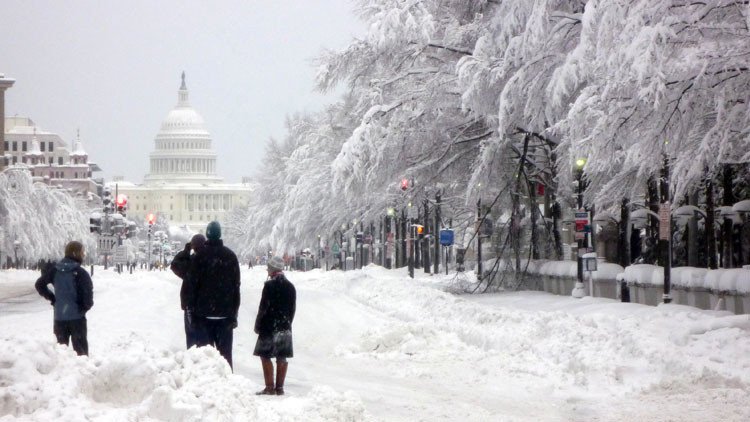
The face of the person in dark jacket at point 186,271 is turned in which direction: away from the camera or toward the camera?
away from the camera

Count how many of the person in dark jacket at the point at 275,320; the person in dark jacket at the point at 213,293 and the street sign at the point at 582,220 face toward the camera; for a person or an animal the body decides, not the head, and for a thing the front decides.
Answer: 1

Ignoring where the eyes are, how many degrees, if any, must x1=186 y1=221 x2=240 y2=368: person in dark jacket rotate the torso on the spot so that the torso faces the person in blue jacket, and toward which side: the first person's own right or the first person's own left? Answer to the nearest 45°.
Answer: approximately 90° to the first person's own left

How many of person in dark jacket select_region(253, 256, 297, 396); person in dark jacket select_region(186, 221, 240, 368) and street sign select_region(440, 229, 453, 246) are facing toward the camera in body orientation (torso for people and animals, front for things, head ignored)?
1

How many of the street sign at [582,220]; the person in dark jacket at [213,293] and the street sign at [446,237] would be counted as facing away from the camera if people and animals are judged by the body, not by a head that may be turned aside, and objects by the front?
1

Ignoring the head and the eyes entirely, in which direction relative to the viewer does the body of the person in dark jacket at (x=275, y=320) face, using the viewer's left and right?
facing away from the viewer and to the left of the viewer

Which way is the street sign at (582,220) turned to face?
toward the camera

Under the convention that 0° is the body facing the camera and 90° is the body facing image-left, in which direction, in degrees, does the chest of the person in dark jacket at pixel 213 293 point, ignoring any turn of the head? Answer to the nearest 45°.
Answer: approximately 180°

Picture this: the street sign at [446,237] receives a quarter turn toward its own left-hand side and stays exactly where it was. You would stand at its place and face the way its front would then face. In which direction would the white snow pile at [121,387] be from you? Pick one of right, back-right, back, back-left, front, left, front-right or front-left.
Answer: right

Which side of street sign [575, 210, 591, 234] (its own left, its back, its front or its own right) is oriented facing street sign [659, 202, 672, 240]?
front

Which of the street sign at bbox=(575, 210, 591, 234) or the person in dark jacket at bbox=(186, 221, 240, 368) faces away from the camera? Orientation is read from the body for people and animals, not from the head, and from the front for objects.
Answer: the person in dark jacket

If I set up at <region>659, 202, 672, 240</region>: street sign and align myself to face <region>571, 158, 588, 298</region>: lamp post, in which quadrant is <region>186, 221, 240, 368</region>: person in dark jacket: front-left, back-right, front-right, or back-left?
back-left

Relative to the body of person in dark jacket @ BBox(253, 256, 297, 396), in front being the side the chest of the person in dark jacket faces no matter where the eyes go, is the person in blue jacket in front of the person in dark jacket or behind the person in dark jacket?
in front
